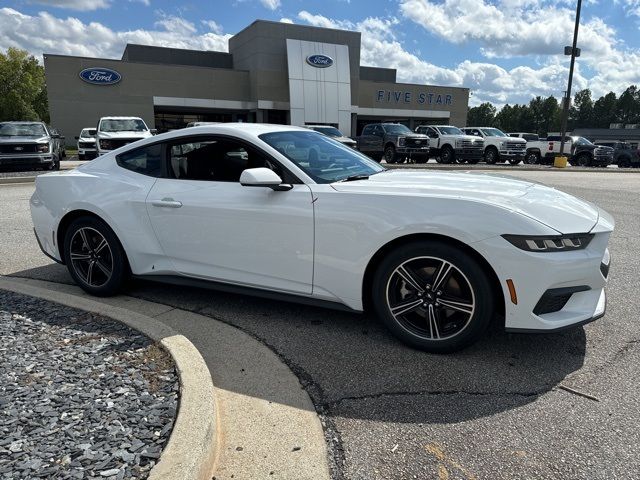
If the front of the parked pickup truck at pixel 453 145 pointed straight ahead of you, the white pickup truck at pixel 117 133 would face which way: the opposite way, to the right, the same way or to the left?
the same way

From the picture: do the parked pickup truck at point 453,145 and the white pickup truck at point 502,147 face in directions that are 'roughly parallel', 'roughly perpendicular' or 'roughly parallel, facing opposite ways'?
roughly parallel

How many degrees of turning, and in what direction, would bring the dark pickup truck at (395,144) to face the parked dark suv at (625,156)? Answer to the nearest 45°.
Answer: approximately 90° to its left

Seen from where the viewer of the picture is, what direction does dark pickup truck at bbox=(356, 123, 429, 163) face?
facing the viewer and to the right of the viewer

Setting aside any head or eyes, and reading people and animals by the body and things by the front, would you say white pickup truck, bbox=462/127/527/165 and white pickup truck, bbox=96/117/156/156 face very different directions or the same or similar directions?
same or similar directions

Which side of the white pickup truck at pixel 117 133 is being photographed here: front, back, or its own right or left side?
front

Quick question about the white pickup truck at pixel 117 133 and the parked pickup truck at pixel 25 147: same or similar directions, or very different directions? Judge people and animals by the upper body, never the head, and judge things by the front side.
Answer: same or similar directions

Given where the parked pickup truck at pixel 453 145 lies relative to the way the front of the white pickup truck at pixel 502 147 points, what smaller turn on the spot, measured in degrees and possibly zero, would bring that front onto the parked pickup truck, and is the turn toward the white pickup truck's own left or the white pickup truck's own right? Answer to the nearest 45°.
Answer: approximately 90° to the white pickup truck's own right

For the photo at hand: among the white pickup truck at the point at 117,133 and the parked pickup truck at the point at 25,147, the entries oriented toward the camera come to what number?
2

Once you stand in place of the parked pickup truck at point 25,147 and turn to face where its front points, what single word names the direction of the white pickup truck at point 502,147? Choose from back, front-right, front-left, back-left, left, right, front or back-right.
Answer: left

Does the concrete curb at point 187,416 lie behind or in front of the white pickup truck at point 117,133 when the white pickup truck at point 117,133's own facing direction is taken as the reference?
in front

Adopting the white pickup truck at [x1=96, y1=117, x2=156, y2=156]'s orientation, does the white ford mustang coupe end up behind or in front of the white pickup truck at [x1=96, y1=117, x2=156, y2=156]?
in front

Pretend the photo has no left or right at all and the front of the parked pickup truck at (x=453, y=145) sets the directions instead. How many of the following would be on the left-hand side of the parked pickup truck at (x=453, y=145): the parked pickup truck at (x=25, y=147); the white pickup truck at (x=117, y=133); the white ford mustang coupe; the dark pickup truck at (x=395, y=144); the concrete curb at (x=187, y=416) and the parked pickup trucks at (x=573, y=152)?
1
